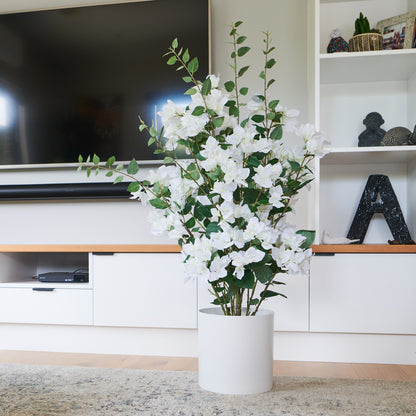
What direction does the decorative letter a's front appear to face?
toward the camera

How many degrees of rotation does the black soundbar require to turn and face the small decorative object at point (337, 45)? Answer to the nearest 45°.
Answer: approximately 45° to its left

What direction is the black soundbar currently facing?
toward the camera

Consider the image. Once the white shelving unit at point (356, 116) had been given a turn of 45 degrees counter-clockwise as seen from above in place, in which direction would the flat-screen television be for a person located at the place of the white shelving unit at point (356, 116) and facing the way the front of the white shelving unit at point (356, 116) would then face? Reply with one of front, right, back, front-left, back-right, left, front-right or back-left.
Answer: back-right

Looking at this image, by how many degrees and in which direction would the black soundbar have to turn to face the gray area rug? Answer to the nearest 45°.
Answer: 0° — it already faces it

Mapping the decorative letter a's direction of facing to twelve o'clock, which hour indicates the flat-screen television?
The flat-screen television is roughly at 3 o'clock from the decorative letter a.

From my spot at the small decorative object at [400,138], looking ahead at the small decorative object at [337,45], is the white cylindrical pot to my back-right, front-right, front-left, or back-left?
front-left

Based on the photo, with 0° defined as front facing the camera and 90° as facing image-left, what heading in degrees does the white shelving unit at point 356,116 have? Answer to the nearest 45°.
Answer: approximately 0°

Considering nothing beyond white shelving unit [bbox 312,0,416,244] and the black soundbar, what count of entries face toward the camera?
2

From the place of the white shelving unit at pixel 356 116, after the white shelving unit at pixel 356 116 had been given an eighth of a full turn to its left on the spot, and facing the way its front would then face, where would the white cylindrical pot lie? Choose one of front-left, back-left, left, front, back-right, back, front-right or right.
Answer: front-right

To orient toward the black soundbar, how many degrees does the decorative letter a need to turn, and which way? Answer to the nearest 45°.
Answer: approximately 90° to its right

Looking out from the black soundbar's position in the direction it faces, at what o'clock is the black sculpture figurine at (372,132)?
The black sculpture figurine is roughly at 10 o'clock from the black soundbar.
